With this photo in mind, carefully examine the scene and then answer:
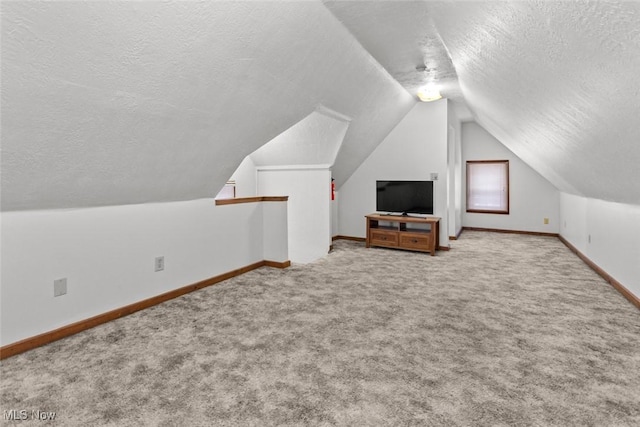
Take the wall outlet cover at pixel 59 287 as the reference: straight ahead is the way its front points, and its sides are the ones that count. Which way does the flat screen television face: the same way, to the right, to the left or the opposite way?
to the right

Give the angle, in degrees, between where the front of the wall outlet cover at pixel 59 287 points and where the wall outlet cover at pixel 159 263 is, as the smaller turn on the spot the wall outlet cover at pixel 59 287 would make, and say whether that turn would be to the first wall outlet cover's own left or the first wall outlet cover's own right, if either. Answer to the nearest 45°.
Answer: approximately 90° to the first wall outlet cover's own left

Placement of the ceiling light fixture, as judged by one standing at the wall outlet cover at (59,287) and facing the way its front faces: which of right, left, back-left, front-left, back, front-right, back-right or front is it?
front-left

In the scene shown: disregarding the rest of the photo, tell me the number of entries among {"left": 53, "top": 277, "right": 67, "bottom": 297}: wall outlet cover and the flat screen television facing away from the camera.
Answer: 0

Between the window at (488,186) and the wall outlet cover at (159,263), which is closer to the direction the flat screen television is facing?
the wall outlet cover

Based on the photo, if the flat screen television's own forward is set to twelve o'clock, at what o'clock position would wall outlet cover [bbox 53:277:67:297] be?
The wall outlet cover is roughly at 1 o'clock from the flat screen television.

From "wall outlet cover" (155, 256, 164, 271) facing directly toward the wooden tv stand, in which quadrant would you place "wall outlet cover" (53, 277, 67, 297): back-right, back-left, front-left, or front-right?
back-right

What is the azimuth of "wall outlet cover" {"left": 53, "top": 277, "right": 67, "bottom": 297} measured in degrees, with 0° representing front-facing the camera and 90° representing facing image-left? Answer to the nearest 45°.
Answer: approximately 315°

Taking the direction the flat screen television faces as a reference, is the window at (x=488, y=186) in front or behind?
behind

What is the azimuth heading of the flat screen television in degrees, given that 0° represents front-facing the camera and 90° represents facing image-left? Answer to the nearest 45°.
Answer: approximately 0°

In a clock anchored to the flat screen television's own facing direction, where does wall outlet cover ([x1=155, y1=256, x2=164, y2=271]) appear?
The wall outlet cover is roughly at 1 o'clock from the flat screen television.
